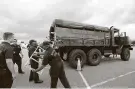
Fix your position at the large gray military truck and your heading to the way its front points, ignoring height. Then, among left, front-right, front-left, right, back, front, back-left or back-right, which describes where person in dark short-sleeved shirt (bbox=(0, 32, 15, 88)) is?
back-right

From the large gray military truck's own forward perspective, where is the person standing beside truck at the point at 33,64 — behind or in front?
behind

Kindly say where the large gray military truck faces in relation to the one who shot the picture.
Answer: facing away from the viewer and to the right of the viewer

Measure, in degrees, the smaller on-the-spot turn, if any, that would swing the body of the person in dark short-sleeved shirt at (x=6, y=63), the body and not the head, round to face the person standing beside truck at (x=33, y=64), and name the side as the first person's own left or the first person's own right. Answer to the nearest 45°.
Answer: approximately 45° to the first person's own left
